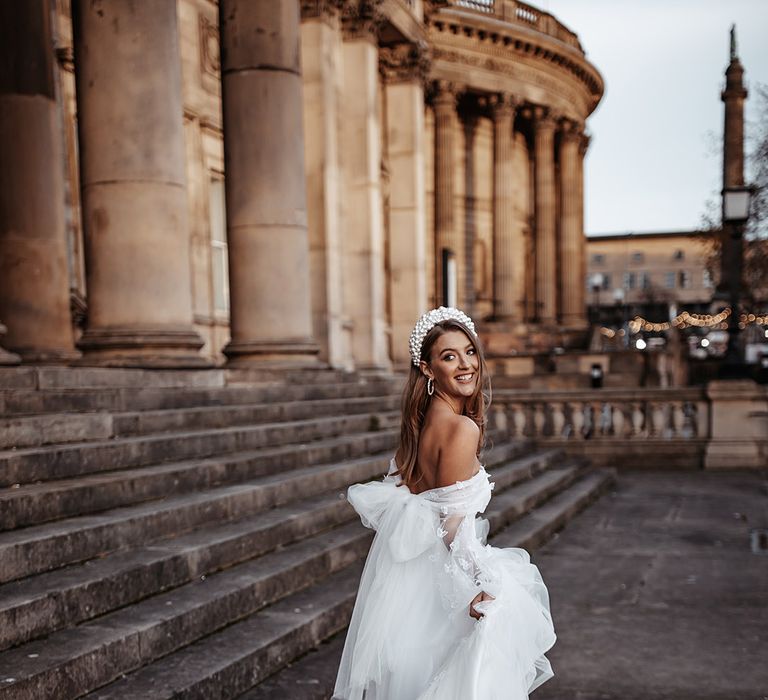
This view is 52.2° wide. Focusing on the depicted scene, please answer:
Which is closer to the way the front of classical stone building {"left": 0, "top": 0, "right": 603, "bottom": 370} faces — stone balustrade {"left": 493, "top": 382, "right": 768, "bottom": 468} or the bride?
the bride

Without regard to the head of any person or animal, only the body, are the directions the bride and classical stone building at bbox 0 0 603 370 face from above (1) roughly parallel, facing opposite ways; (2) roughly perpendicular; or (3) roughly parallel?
roughly perpendicular

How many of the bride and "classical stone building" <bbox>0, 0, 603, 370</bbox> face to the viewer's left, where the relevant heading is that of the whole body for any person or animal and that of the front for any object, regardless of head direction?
0

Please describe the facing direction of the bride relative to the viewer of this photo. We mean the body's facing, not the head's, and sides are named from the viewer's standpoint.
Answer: facing away from the viewer and to the right of the viewer

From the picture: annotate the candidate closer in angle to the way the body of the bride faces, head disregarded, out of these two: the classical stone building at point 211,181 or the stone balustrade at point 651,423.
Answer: the stone balustrade

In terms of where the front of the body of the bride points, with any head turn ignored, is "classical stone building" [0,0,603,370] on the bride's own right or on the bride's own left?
on the bride's own left

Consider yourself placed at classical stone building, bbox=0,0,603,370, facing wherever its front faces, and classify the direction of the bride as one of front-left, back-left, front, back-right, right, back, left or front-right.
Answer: front-right
